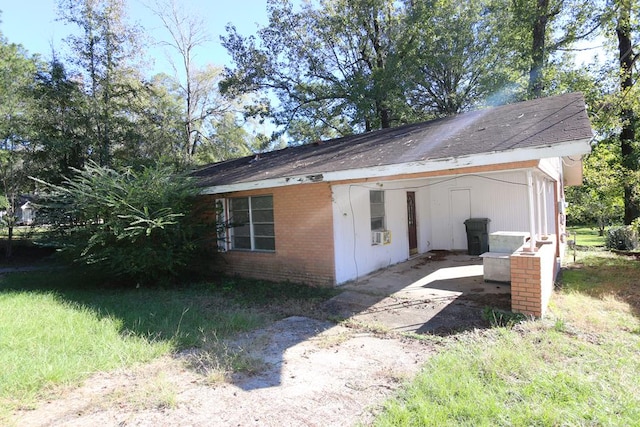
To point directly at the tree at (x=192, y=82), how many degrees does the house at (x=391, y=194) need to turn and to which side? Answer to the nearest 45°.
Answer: approximately 90° to its right

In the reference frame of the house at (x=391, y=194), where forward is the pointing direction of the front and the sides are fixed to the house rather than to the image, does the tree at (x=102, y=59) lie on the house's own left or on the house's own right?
on the house's own right

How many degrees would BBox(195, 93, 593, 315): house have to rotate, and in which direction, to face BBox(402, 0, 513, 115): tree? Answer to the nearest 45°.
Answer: approximately 135° to its right

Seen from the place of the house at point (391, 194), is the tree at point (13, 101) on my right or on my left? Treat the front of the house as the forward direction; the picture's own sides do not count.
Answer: on my right

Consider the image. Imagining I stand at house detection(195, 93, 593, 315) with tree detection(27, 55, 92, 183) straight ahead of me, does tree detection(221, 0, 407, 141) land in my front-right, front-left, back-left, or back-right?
front-right

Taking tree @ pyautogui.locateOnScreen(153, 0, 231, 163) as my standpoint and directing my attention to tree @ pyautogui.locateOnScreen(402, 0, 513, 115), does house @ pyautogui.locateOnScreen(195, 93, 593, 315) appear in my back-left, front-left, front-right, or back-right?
front-right

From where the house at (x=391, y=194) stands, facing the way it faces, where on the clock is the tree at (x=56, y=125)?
The tree is roughly at 2 o'clock from the house.

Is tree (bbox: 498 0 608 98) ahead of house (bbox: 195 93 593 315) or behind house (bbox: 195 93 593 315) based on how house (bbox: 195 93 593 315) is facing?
behind

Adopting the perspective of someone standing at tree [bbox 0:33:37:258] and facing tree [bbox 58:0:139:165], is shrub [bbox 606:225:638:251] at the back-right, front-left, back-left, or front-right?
front-right

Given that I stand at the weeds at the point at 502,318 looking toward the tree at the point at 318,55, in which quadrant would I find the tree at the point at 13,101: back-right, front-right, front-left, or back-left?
front-left
